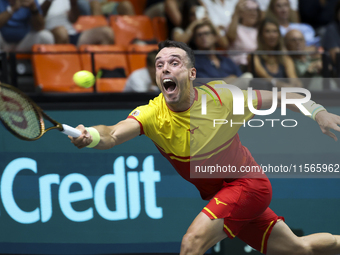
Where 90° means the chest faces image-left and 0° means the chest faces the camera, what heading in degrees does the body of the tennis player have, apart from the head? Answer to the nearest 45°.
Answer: approximately 45°

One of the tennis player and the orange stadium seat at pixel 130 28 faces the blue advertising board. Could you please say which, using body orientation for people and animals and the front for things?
the orange stadium seat

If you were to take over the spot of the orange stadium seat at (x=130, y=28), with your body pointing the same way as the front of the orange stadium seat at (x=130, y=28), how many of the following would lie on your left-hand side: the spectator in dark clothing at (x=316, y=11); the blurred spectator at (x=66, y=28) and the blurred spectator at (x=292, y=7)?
2

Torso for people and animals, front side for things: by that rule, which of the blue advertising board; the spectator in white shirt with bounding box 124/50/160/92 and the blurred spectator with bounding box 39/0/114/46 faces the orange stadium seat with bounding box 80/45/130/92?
the blurred spectator

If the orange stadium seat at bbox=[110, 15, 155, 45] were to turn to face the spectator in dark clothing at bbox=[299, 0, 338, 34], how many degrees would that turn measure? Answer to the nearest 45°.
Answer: approximately 90° to its left

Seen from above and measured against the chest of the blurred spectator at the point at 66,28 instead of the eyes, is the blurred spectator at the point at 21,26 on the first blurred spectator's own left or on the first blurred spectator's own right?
on the first blurred spectator's own right

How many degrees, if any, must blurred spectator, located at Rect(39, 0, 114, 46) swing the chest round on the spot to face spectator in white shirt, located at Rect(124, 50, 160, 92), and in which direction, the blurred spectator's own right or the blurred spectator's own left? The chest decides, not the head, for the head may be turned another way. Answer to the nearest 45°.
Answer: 0° — they already face them
